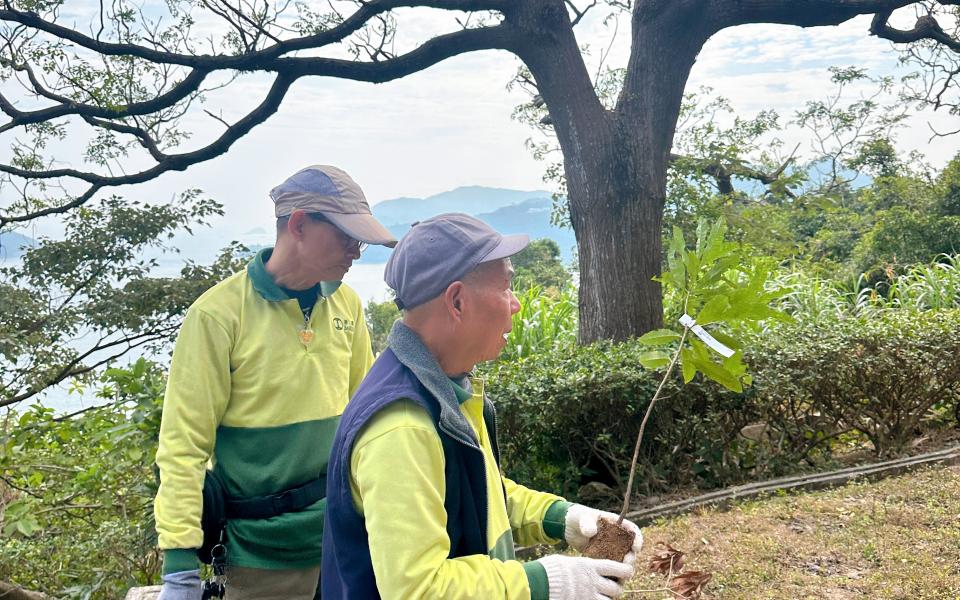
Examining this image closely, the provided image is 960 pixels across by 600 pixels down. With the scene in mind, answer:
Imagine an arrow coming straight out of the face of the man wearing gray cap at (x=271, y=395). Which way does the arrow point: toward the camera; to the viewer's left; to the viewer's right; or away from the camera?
to the viewer's right

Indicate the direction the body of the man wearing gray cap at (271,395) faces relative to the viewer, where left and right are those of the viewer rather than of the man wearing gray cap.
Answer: facing the viewer and to the right of the viewer

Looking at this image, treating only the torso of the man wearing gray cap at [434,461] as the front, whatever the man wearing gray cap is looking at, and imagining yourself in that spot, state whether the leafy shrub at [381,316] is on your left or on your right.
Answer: on your left

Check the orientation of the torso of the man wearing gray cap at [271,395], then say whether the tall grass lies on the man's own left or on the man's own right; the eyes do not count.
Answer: on the man's own left

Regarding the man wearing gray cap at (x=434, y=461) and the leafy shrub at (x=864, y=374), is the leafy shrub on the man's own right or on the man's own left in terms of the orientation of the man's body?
on the man's own left

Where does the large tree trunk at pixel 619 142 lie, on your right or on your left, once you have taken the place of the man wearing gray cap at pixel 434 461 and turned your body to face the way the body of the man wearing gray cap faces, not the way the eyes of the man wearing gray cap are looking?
on your left

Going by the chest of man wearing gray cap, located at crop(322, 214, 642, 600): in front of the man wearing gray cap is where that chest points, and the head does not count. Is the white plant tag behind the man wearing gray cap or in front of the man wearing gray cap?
in front

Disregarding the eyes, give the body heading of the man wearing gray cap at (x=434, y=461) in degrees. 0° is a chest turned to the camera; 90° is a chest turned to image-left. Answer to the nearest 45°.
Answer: approximately 270°

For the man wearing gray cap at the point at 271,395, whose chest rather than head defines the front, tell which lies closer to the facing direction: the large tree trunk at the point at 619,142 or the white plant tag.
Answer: the white plant tag

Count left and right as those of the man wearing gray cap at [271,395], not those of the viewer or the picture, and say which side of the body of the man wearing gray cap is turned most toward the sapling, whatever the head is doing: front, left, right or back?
front

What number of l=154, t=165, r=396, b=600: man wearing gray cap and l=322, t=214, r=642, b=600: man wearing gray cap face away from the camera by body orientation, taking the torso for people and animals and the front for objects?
0

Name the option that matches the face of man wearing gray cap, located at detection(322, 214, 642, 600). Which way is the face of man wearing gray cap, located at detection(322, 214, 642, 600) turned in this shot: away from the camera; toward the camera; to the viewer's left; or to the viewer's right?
to the viewer's right
